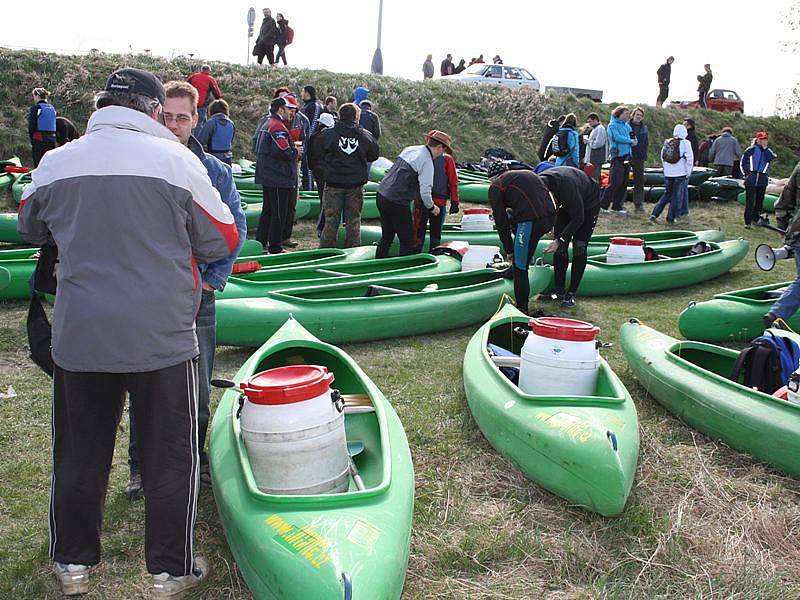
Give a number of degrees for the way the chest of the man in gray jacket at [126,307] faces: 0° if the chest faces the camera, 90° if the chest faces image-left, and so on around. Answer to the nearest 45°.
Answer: approximately 180°

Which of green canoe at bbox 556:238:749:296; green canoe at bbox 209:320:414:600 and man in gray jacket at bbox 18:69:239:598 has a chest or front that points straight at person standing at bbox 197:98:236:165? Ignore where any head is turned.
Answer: the man in gray jacket

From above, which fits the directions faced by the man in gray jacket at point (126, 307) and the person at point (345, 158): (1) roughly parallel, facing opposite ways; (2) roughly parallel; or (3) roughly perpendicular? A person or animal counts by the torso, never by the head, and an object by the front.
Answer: roughly parallel

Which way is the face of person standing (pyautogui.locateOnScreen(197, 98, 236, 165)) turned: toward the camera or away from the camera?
away from the camera
